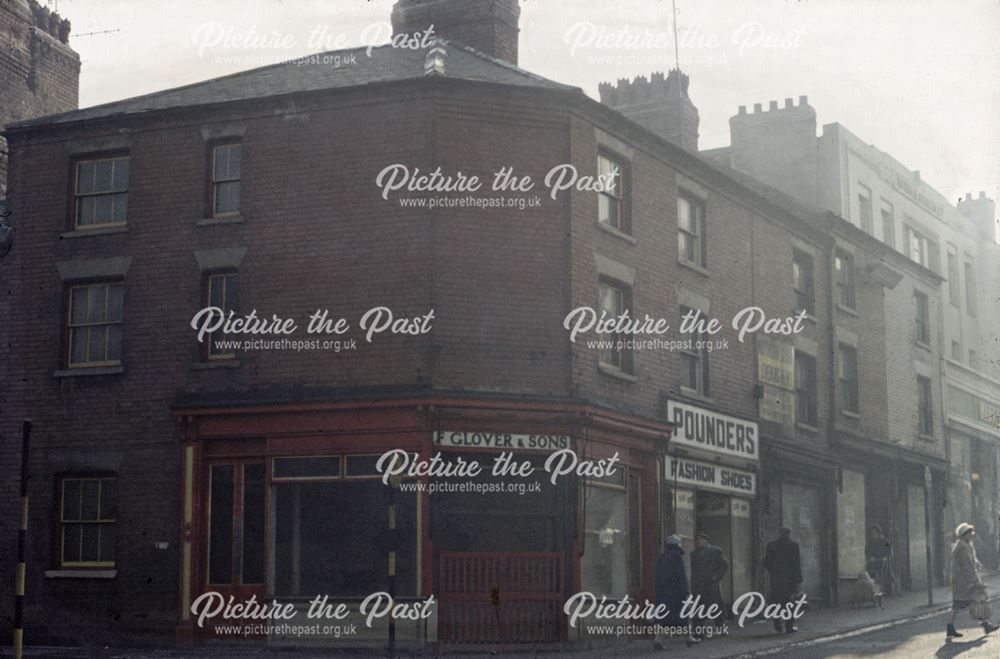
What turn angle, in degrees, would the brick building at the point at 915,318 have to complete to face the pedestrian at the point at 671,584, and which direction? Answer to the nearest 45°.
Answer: approximately 45° to its right

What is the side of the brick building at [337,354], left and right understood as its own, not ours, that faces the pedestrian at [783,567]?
left

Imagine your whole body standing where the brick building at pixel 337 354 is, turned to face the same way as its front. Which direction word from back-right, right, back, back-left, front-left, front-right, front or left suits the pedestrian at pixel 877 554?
back-left

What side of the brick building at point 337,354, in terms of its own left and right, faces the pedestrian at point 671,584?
left

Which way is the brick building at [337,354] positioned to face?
toward the camera

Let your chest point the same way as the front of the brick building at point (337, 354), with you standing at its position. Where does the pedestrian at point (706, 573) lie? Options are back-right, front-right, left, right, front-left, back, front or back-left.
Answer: left

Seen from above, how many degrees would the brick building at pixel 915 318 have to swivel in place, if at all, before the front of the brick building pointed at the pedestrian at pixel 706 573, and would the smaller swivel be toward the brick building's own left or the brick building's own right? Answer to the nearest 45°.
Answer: approximately 45° to the brick building's own right
